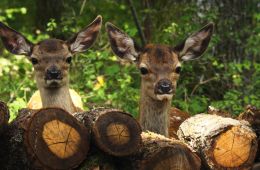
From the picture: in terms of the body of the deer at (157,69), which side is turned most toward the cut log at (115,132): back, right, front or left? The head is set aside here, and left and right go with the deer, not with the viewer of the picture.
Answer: front

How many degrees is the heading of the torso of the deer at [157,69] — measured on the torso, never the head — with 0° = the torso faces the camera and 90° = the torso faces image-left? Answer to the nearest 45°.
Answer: approximately 0°

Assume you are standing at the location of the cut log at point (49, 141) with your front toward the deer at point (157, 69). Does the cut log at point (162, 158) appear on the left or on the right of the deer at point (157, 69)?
right

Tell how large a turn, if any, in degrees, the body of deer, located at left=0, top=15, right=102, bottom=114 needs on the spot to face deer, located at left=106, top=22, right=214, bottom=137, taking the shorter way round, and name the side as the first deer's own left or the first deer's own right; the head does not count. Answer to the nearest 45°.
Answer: approximately 45° to the first deer's own left

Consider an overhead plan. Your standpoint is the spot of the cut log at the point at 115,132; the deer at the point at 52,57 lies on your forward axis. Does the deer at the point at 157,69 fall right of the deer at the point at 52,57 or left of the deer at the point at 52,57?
right

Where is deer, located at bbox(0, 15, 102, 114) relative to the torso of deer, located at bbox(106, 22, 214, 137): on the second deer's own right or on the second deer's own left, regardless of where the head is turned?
on the second deer's own right

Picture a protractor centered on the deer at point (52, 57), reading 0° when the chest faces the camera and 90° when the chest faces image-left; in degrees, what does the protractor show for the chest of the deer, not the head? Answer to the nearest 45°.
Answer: approximately 0°

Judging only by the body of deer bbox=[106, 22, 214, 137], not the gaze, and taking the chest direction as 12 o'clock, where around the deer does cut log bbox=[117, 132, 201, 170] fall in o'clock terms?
The cut log is roughly at 12 o'clock from the deer.

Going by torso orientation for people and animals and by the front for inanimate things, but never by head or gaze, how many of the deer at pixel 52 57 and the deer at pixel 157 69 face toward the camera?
2

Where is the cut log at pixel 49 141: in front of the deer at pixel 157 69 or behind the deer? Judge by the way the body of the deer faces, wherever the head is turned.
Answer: in front
